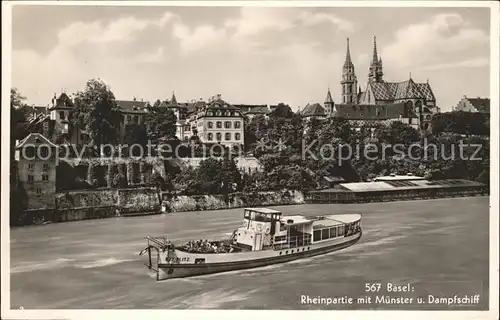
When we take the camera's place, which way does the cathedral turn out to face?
facing away from the viewer and to the left of the viewer

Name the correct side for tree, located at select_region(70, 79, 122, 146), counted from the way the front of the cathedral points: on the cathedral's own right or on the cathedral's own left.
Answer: on the cathedral's own left
